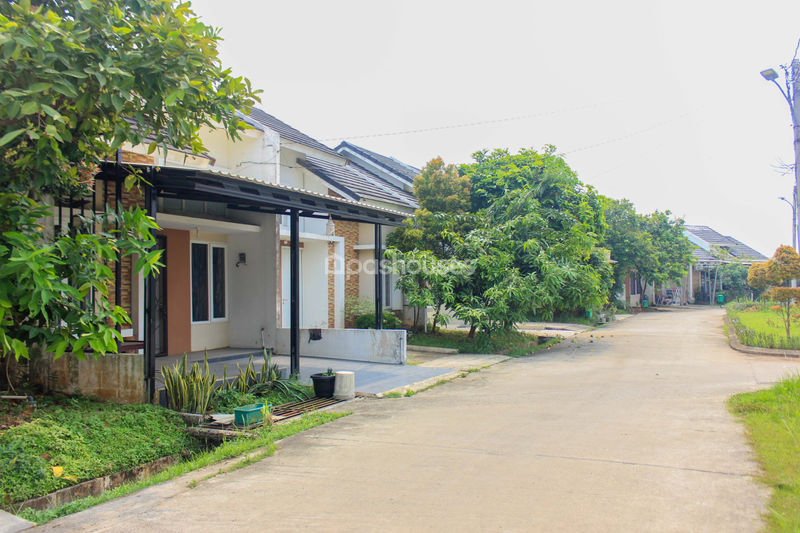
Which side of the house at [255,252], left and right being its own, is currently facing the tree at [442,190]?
left

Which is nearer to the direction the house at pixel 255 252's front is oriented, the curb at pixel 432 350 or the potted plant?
the potted plant

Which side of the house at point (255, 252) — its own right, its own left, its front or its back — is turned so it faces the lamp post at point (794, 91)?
front

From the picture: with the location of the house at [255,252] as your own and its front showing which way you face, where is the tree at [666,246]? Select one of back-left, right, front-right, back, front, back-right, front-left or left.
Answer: left

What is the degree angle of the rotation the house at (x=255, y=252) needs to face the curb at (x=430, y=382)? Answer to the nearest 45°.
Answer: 0° — it already faces it

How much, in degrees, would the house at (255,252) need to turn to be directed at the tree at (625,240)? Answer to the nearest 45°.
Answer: approximately 90° to its left

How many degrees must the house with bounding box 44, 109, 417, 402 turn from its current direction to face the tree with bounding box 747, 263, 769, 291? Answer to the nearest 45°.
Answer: approximately 45° to its left

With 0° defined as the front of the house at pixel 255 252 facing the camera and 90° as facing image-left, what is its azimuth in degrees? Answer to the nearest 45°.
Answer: approximately 315°

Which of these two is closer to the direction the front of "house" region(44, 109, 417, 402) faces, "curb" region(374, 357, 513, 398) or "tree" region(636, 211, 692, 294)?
the curb

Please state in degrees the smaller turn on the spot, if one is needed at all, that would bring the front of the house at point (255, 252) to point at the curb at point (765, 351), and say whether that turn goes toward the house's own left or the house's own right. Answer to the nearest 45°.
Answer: approximately 45° to the house's own left
